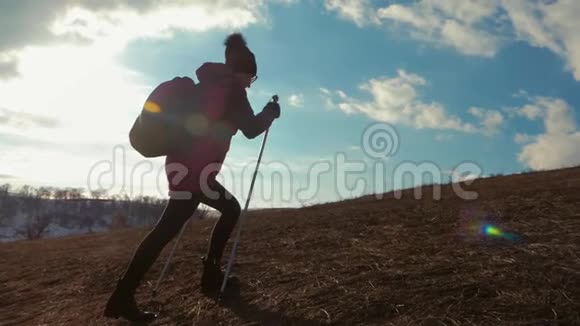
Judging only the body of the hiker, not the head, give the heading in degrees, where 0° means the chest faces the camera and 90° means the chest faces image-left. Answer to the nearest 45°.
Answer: approximately 270°
